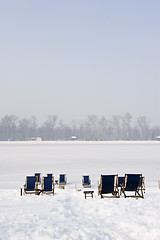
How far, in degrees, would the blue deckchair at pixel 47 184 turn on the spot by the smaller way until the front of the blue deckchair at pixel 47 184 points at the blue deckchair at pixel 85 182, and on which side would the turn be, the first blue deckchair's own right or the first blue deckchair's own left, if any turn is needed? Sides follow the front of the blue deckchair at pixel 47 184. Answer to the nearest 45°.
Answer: approximately 45° to the first blue deckchair's own right

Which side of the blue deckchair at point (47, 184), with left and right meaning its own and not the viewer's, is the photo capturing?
back
